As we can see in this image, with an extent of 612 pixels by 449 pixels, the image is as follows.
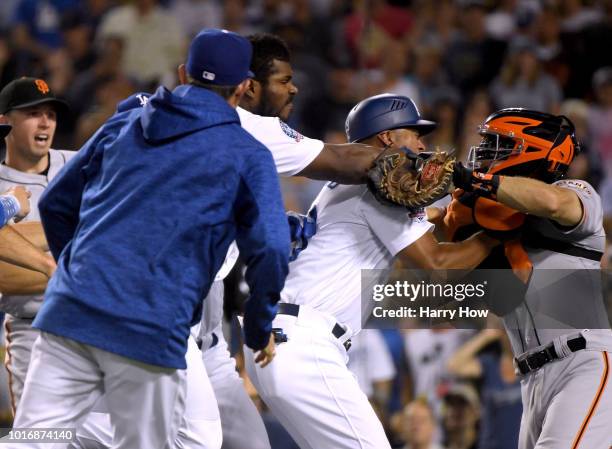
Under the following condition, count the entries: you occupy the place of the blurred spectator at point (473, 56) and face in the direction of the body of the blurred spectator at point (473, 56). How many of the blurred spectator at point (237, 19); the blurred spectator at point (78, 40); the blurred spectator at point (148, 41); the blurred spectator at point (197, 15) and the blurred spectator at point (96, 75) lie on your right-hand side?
5

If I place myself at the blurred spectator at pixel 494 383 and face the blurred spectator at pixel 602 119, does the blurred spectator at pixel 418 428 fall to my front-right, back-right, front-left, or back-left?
back-left

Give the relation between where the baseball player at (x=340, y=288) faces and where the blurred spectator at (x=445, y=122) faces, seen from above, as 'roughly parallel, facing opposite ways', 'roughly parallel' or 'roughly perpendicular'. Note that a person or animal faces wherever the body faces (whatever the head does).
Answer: roughly perpendicular

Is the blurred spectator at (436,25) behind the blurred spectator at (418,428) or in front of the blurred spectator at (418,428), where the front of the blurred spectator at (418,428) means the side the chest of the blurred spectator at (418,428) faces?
behind

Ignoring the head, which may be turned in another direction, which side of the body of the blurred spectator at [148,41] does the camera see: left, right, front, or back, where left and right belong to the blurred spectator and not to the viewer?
front

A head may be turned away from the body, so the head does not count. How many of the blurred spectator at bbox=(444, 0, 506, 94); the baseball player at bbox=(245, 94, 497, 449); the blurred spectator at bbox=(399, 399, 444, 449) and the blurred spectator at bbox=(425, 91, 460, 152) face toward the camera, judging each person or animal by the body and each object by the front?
3

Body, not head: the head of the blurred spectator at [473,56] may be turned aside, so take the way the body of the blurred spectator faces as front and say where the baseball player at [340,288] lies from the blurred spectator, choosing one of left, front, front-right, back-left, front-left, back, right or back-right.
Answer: front

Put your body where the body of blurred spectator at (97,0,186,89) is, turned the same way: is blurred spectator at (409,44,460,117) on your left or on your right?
on your left

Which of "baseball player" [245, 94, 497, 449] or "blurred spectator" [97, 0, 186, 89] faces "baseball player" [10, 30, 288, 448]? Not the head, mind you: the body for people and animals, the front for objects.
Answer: the blurred spectator

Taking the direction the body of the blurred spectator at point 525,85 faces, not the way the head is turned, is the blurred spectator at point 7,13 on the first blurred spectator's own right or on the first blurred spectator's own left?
on the first blurred spectator's own right

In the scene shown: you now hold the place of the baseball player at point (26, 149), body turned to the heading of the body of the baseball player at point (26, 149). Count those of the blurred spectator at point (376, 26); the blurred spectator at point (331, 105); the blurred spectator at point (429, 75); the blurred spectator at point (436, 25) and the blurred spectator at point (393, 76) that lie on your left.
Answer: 5

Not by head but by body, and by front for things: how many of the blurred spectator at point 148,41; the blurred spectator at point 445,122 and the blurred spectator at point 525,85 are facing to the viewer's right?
0

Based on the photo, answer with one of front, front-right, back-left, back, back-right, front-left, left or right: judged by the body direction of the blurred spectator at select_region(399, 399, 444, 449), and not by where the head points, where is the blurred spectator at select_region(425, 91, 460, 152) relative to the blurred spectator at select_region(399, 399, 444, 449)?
back

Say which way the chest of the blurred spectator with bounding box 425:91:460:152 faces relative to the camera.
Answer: toward the camera

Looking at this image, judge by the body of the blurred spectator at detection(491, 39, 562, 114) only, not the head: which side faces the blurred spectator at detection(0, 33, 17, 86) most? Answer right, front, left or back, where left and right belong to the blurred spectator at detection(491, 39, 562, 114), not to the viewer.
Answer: right

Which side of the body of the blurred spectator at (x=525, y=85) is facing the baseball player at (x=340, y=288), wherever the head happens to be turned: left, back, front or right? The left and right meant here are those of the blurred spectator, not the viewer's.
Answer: front

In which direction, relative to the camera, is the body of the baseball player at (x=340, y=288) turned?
to the viewer's right
